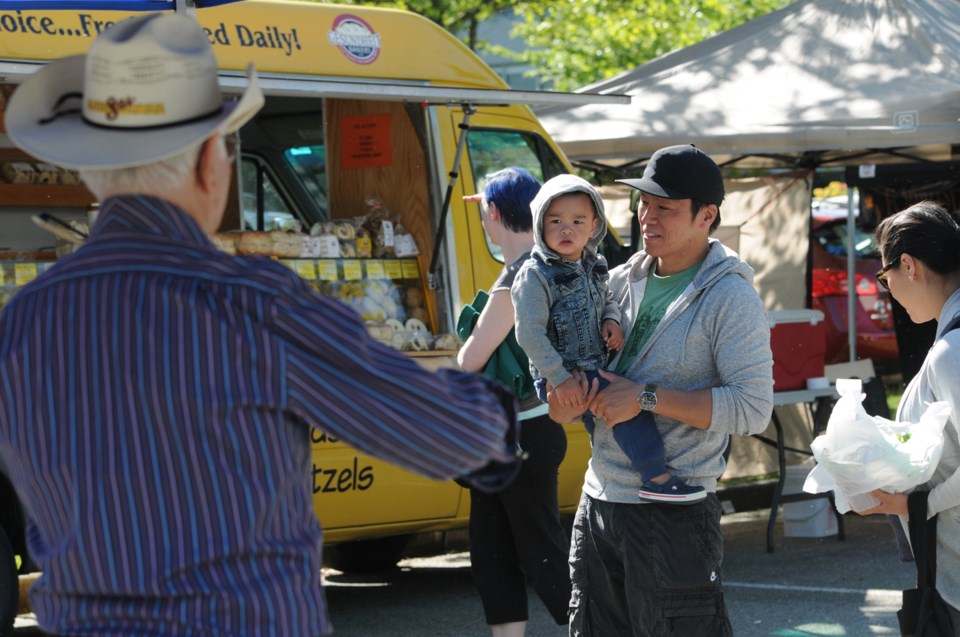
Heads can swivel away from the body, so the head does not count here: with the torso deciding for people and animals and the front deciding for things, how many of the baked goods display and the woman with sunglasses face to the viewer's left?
1

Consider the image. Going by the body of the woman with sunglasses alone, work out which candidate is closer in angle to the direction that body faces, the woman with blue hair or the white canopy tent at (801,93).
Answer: the woman with blue hair

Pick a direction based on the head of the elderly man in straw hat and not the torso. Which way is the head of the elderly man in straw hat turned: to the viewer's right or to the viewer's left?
to the viewer's right

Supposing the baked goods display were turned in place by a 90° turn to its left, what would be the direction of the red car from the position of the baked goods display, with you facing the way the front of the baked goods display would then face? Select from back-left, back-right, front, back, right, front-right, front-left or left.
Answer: front-left

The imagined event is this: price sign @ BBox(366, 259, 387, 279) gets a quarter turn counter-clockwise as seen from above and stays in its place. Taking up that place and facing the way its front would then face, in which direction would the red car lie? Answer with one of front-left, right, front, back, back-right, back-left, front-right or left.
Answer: front-left

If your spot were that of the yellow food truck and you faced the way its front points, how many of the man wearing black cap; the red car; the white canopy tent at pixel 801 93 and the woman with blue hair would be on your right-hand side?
2

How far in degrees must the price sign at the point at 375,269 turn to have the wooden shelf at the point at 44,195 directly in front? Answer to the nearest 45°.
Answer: approximately 90° to its right

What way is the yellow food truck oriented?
to the viewer's right

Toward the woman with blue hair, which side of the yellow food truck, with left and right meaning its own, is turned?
right

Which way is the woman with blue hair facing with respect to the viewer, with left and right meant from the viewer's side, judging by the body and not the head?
facing away from the viewer and to the left of the viewer
